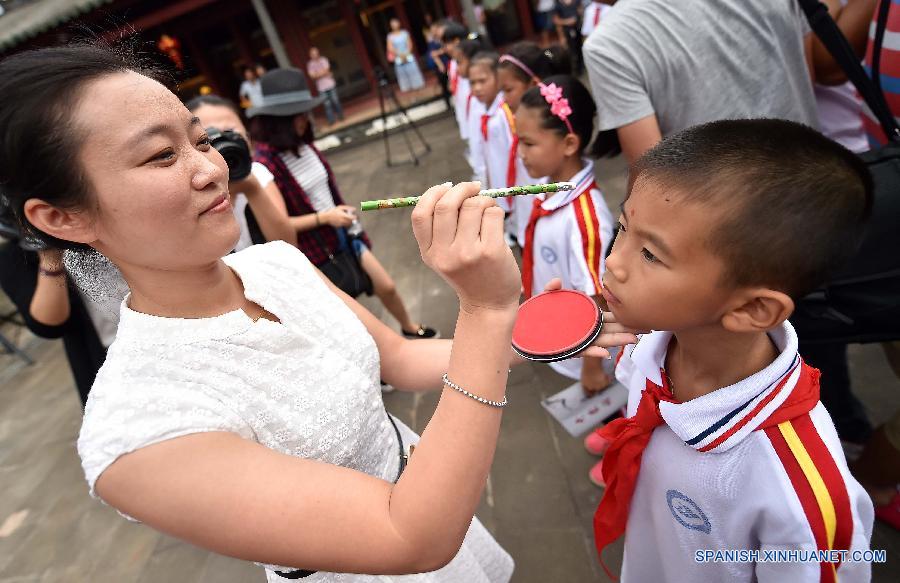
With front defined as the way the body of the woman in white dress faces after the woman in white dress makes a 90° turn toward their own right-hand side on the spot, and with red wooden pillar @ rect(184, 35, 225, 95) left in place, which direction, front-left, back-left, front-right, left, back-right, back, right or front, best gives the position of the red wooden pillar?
back-right

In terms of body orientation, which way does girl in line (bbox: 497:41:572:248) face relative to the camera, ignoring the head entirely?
to the viewer's left

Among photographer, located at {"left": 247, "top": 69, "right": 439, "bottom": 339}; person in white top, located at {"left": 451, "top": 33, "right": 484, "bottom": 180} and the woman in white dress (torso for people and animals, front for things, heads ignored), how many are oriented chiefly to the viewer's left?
1

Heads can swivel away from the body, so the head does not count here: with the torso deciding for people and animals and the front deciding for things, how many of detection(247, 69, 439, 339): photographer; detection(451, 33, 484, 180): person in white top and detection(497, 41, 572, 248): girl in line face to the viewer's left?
2

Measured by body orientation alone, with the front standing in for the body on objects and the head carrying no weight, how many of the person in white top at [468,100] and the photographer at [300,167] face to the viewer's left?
1

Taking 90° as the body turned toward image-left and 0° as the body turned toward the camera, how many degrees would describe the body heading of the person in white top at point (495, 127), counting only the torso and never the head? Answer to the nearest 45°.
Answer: approximately 45°

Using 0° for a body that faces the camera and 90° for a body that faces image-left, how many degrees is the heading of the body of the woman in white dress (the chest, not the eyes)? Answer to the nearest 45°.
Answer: approximately 315°

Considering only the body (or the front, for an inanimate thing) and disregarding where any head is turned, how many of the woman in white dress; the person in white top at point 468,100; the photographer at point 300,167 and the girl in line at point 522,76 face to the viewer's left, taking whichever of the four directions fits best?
2

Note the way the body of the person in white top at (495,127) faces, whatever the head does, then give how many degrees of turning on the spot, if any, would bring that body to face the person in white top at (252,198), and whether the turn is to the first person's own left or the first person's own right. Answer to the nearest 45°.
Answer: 0° — they already face them

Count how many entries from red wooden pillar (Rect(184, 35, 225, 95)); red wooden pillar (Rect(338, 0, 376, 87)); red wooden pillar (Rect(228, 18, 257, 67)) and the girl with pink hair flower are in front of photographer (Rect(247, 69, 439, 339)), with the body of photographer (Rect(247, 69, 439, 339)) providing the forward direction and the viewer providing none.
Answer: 1

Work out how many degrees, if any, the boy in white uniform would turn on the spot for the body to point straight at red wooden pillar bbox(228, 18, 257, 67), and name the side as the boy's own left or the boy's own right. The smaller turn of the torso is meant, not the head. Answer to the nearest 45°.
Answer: approximately 90° to the boy's own right

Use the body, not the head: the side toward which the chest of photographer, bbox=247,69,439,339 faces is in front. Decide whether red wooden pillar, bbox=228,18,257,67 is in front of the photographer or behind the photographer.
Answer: behind

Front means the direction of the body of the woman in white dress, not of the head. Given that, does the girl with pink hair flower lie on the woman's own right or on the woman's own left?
on the woman's own left

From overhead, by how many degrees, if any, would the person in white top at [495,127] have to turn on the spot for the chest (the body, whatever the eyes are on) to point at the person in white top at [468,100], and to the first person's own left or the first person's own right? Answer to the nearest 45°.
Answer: approximately 135° to the first person's own right

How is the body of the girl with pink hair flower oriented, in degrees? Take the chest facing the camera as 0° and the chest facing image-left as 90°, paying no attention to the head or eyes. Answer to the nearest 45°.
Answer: approximately 45°

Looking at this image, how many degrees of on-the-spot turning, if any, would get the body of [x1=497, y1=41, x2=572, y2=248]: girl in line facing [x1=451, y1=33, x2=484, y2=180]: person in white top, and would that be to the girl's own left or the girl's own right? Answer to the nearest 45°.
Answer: approximately 90° to the girl's own right

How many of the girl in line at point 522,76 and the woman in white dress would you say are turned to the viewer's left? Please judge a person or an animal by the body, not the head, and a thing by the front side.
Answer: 1
